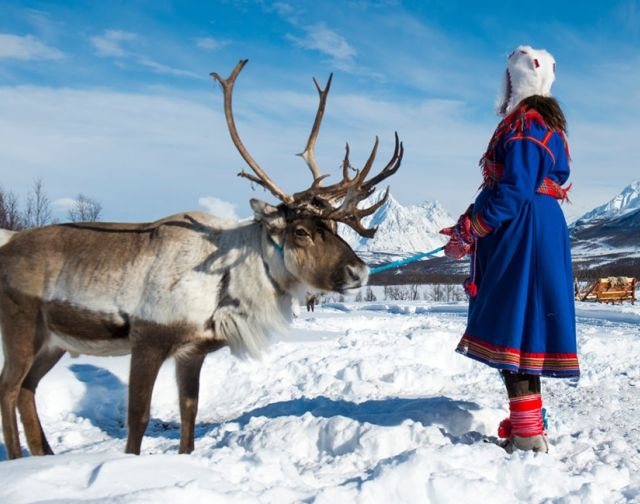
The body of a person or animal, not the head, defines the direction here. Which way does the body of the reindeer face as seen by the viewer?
to the viewer's right

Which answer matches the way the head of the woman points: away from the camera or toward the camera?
away from the camera

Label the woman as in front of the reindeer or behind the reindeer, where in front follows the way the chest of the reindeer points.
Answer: in front
